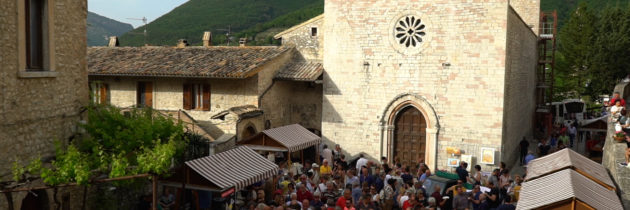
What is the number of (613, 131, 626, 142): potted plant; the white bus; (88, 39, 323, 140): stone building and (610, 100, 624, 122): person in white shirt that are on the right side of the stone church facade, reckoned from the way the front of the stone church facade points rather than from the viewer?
1

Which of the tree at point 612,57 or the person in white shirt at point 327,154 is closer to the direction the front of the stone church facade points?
the person in white shirt

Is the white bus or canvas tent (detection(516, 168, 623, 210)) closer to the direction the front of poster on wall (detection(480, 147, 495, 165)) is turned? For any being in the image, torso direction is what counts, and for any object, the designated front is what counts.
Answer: the canvas tent

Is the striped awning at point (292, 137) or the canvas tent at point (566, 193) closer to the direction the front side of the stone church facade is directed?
the canvas tent

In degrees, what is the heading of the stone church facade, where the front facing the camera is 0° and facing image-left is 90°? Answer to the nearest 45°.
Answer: approximately 0°

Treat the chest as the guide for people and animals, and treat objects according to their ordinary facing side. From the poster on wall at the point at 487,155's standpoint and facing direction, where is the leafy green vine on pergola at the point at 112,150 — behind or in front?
in front

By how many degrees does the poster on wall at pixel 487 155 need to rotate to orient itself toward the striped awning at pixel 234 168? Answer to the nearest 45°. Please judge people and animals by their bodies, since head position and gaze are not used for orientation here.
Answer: approximately 45° to its right

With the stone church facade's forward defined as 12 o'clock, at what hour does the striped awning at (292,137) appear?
The striped awning is roughly at 2 o'clock from the stone church facade.

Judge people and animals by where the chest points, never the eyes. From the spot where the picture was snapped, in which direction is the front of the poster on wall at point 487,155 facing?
facing the viewer

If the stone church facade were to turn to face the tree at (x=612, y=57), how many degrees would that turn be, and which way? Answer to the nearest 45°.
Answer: approximately 135° to its left

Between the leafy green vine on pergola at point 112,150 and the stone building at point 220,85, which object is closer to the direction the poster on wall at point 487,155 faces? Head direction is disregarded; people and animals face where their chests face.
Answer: the leafy green vine on pergola

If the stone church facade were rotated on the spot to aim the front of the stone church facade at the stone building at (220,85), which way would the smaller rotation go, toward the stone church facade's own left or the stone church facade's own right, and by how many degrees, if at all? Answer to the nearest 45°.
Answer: approximately 90° to the stone church facade's own right

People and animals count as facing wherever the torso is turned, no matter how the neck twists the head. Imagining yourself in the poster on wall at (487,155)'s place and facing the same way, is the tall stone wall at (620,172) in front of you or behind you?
in front
